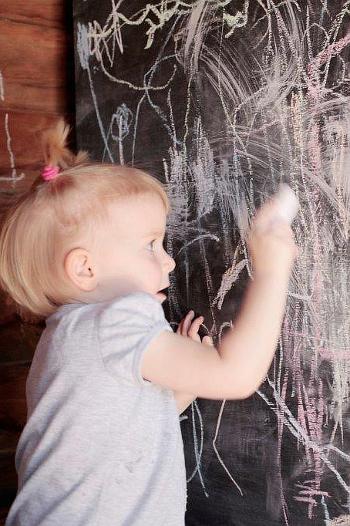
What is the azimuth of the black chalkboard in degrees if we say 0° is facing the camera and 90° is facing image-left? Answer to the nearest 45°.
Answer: approximately 0°

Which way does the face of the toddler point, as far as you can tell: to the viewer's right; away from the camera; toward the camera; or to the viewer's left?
to the viewer's right
